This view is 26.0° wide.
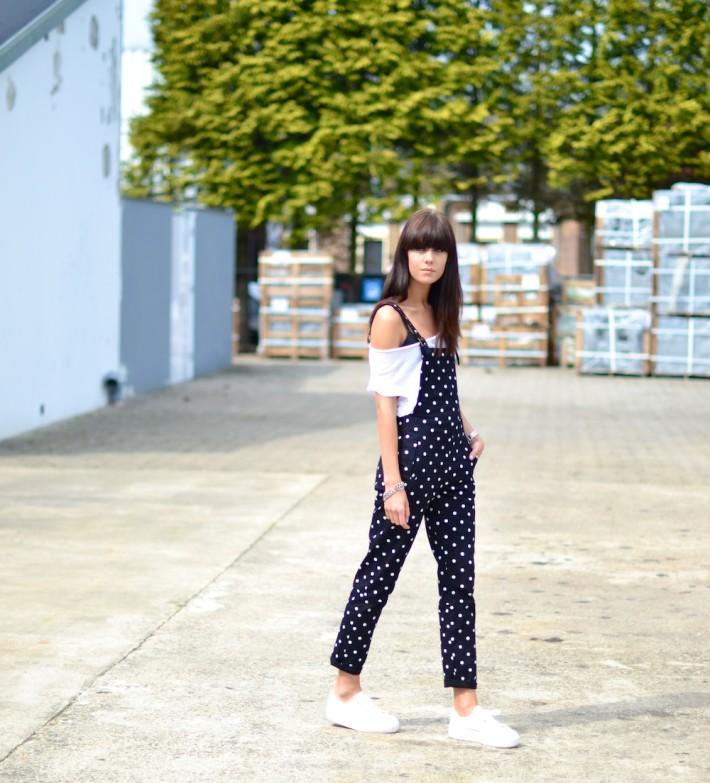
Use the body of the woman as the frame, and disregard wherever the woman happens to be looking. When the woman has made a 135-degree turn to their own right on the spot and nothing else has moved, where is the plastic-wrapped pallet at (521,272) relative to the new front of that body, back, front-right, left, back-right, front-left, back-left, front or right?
right

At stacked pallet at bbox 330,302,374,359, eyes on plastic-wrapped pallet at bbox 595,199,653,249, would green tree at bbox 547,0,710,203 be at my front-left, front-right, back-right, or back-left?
front-left

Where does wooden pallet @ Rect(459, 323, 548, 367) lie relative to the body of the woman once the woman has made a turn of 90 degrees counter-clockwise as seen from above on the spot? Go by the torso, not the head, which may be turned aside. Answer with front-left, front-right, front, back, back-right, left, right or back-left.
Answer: front-left

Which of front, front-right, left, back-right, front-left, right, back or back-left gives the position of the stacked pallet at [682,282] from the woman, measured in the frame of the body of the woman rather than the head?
back-left

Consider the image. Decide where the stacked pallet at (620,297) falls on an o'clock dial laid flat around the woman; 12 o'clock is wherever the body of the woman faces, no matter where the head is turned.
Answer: The stacked pallet is roughly at 8 o'clock from the woman.

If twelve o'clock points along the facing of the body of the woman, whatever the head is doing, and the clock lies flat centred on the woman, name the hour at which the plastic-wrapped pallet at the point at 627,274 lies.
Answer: The plastic-wrapped pallet is roughly at 8 o'clock from the woman.

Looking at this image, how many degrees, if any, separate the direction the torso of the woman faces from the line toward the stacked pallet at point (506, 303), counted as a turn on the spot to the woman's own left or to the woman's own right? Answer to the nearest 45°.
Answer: approximately 135° to the woman's own left

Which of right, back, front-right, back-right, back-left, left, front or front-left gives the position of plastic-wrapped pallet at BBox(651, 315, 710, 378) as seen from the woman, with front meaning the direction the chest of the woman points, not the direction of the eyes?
back-left

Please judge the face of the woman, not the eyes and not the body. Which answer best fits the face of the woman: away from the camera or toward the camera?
toward the camera

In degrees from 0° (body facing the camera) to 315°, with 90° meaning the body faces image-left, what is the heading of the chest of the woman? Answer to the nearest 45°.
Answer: approximately 315°

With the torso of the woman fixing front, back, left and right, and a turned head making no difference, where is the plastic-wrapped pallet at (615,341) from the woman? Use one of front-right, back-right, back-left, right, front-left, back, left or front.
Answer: back-left

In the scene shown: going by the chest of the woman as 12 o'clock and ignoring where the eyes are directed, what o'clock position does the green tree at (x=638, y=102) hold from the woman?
The green tree is roughly at 8 o'clock from the woman.

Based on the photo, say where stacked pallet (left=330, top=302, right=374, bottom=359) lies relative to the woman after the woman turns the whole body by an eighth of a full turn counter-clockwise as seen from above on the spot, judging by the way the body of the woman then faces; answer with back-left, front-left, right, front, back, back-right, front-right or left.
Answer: left

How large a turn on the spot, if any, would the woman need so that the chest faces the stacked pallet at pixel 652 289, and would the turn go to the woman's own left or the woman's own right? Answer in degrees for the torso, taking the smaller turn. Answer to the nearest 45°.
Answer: approximately 135° to the woman's own left
